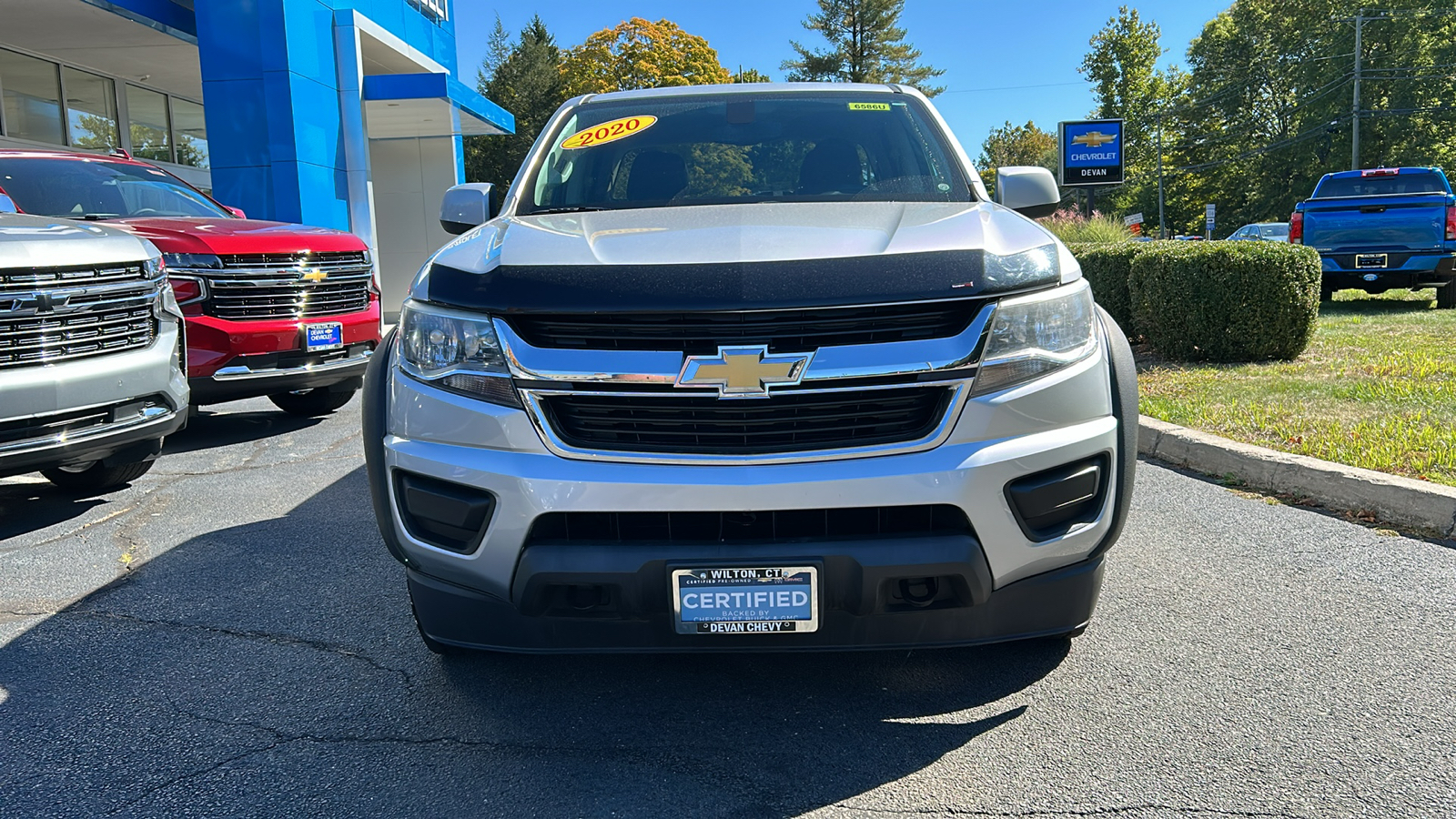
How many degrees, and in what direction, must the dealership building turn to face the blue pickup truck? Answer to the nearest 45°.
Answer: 0° — it already faces it

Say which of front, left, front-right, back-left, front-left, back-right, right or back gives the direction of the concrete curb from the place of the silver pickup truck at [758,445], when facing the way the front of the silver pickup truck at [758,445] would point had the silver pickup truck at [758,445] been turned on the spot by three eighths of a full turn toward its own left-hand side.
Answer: front

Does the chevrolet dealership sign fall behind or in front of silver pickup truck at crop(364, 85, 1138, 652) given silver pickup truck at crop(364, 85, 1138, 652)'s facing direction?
behind

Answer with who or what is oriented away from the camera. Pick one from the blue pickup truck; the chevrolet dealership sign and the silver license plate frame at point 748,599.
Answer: the blue pickup truck

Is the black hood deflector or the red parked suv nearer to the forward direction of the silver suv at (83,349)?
the black hood deflector

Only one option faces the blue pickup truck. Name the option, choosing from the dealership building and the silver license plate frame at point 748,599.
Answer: the dealership building

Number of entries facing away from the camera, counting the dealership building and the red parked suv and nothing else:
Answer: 0

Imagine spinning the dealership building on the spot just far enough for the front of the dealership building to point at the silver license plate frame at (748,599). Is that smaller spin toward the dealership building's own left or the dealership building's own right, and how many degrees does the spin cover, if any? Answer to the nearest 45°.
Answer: approximately 45° to the dealership building's own right

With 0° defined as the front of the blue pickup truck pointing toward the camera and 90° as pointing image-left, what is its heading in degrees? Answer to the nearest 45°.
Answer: approximately 180°

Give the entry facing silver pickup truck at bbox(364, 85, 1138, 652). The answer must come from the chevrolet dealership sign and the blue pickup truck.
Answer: the chevrolet dealership sign

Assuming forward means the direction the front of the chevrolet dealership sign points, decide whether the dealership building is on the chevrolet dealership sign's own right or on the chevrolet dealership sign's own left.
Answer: on the chevrolet dealership sign's own right

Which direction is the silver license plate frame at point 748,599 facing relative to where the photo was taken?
toward the camera

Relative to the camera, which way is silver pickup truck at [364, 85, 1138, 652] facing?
toward the camera

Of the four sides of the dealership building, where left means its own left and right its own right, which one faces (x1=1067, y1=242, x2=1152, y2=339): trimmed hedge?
front

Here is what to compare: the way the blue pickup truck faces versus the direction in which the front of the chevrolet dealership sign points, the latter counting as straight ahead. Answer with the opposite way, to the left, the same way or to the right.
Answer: the opposite way

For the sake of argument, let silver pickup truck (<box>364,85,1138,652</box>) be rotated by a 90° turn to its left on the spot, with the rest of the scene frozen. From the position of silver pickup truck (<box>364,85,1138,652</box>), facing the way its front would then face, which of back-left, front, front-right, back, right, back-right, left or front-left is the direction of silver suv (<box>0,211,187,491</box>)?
back-left

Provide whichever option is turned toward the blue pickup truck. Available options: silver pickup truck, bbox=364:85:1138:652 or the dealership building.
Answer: the dealership building

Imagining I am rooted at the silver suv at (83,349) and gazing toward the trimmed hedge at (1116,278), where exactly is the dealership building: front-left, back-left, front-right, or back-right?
front-left

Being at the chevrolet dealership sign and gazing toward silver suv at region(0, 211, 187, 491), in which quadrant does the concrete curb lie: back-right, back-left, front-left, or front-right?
front-left

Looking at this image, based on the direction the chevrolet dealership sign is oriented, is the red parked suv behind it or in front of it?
in front

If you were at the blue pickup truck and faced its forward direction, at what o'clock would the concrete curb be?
The concrete curb is roughly at 6 o'clock from the blue pickup truck.
